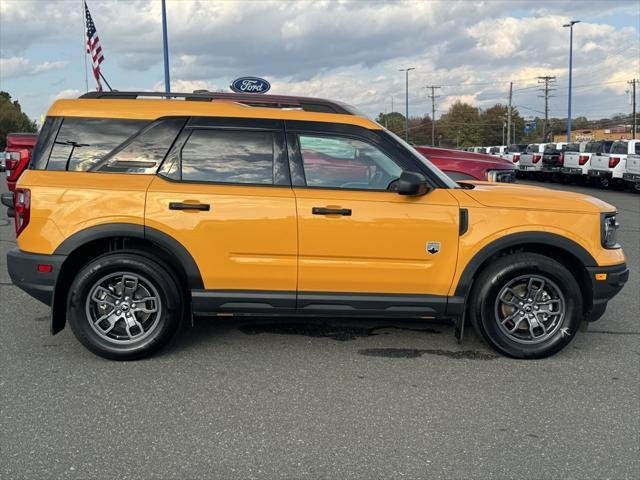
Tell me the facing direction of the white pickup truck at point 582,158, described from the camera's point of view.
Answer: facing away from the viewer and to the right of the viewer

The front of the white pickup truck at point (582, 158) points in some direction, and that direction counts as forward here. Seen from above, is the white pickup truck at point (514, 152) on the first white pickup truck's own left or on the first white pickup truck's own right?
on the first white pickup truck's own left

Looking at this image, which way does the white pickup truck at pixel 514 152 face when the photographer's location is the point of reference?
facing away from the viewer and to the right of the viewer

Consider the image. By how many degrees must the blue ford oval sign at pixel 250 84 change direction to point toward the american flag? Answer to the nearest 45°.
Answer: approximately 135° to its right

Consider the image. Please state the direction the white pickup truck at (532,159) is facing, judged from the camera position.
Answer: facing away from the viewer and to the right of the viewer

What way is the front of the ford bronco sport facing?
to the viewer's right

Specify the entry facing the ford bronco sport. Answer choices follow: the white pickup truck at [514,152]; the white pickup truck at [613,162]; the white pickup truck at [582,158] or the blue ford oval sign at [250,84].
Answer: the blue ford oval sign

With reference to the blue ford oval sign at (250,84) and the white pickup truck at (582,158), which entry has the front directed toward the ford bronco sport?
the blue ford oval sign
